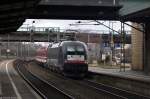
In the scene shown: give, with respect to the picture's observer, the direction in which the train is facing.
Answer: facing the viewer and to the right of the viewer
